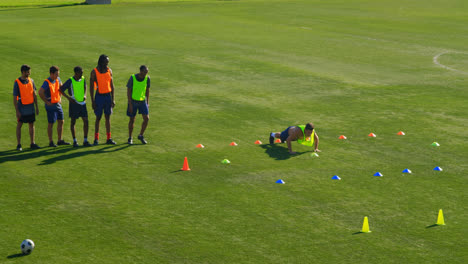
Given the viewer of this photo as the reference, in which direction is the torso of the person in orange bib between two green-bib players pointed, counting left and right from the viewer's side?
facing the viewer and to the right of the viewer

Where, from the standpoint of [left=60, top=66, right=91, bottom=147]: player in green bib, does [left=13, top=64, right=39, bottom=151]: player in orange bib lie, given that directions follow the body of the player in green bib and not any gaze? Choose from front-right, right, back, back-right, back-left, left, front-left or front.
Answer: back-right

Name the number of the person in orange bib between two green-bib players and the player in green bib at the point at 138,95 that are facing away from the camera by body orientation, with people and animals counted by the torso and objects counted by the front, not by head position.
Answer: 0

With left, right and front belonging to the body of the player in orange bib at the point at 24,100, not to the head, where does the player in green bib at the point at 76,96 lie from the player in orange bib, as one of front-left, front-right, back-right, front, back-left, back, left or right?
front-left

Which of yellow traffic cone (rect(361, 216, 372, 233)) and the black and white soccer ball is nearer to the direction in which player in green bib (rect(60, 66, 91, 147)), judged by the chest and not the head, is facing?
the yellow traffic cone

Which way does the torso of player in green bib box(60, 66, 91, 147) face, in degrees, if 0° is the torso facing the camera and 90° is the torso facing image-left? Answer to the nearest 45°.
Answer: approximately 315°

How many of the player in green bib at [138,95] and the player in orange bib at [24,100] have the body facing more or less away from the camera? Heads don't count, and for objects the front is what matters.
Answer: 0

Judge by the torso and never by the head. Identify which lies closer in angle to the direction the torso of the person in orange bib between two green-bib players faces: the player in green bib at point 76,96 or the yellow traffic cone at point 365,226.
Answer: the yellow traffic cone
